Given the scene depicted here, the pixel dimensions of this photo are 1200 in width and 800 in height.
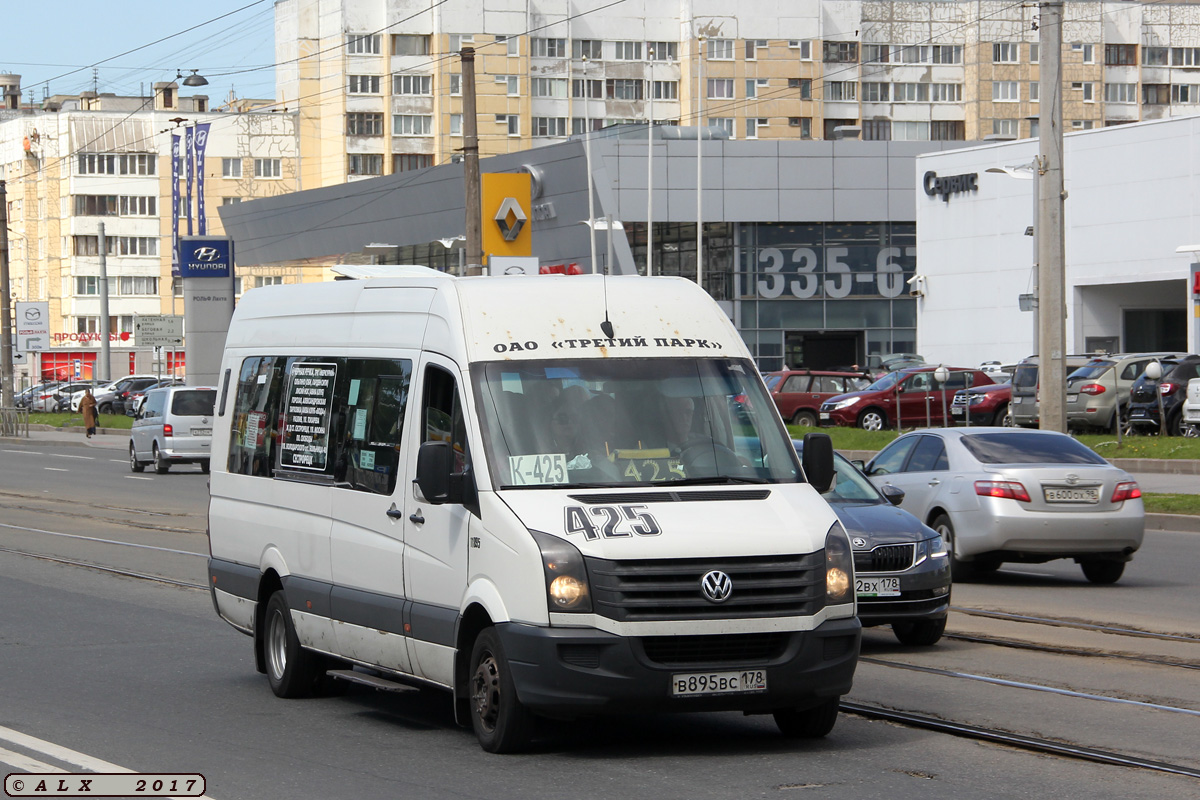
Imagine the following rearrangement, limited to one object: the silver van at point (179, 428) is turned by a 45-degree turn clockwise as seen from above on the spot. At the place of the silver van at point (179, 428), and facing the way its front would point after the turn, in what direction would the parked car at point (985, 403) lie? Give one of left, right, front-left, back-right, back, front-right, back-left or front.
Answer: right

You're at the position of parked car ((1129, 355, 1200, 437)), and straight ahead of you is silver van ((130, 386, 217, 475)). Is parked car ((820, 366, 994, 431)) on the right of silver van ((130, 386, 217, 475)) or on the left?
right

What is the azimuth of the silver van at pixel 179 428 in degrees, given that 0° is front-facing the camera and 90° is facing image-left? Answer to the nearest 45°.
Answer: approximately 135°

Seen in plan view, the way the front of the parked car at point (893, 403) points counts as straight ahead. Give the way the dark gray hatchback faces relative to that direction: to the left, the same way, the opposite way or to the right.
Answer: to the left

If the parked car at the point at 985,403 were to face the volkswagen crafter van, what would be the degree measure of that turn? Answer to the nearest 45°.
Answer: approximately 45° to its left

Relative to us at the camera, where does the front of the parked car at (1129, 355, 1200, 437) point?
facing away from the viewer and to the right of the viewer

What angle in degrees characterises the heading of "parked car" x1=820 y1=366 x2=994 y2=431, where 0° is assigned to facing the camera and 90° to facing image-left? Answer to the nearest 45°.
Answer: approximately 45°

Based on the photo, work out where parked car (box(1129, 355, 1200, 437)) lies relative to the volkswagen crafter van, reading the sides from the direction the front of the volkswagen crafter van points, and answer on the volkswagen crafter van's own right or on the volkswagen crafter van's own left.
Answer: on the volkswagen crafter van's own left

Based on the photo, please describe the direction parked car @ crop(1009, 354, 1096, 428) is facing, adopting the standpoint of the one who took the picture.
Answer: facing away from the viewer and to the right of the viewer

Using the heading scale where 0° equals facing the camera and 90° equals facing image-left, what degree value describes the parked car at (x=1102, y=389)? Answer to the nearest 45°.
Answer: approximately 225°

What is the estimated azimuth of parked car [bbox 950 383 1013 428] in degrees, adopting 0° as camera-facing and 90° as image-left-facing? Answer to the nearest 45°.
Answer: approximately 45°

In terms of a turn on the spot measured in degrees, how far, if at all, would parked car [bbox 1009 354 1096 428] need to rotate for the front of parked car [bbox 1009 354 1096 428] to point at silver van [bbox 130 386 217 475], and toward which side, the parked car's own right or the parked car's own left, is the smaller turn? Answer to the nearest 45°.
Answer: approximately 135° to the parked car's own left

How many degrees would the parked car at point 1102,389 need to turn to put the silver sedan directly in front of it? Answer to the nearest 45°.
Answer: approximately 135° to its right

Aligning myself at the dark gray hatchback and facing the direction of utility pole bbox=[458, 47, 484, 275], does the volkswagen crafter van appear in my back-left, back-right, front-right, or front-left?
back-left

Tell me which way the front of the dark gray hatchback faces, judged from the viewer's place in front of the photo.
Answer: facing the viewer and to the right of the viewer
